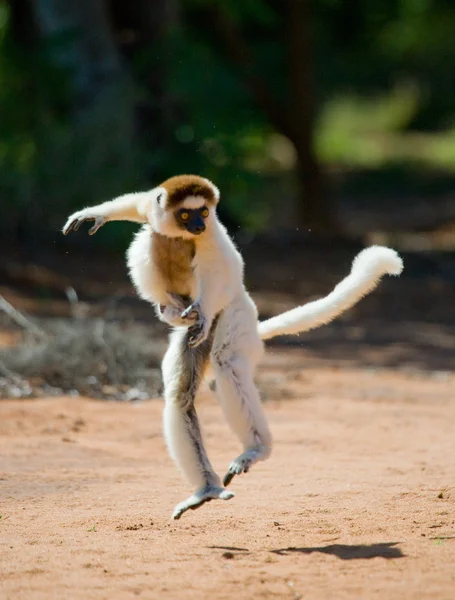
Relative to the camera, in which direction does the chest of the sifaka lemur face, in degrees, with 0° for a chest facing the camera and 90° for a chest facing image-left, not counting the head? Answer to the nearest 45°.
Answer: approximately 45°

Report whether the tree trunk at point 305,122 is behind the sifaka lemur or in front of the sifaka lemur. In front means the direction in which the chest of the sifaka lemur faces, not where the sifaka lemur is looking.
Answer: behind
